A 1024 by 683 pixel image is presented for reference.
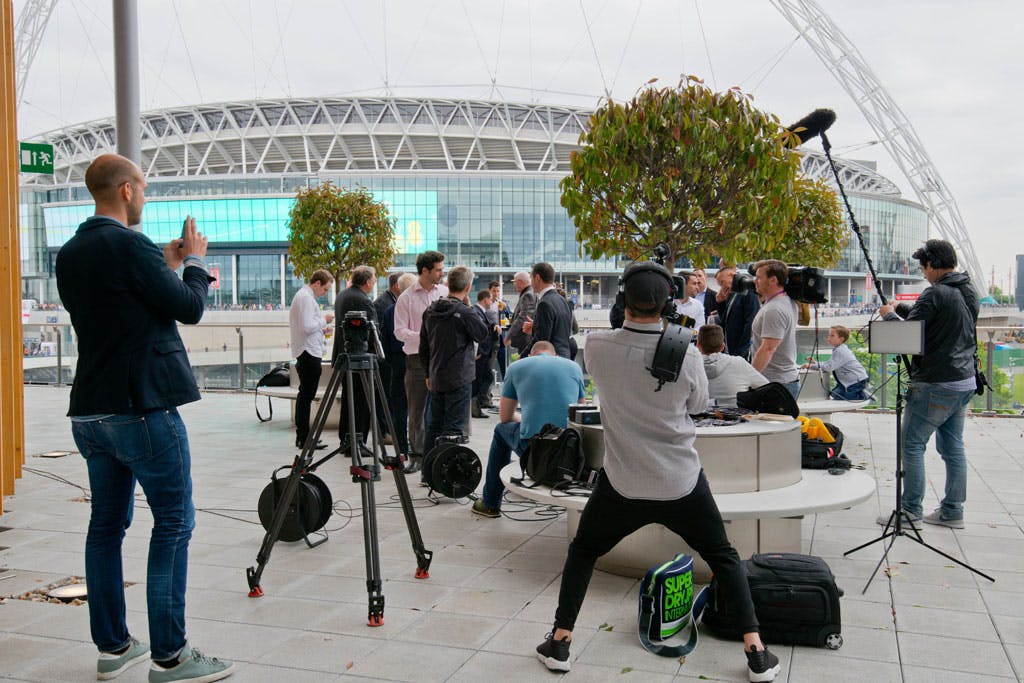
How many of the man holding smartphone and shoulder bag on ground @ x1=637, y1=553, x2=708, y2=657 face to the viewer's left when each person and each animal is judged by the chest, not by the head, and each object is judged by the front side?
0

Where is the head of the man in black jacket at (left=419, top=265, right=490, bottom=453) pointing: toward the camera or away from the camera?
away from the camera

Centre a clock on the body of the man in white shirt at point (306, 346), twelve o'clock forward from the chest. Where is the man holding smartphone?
The man holding smartphone is roughly at 3 o'clock from the man in white shirt.

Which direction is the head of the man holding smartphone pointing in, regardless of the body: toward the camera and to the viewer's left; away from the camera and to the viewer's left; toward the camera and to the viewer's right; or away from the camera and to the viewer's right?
away from the camera and to the viewer's right

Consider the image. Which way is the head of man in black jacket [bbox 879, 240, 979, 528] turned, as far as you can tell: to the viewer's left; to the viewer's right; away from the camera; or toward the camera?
to the viewer's left

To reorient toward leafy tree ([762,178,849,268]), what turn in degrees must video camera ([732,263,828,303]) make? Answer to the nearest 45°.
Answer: approximately 90° to its right

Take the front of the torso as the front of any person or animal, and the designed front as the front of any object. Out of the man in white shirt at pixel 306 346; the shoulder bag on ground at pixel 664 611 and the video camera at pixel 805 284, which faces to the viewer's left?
the video camera

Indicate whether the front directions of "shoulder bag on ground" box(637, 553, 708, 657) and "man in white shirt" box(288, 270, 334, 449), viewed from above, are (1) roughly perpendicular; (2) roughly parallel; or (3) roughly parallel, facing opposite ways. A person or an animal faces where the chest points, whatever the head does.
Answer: roughly perpendicular

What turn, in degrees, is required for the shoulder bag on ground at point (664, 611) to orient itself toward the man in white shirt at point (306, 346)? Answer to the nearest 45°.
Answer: approximately 180°

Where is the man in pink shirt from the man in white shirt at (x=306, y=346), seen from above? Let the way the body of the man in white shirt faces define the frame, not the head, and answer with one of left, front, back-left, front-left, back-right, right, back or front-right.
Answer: front-right

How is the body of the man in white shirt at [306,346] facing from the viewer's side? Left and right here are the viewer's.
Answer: facing to the right of the viewer

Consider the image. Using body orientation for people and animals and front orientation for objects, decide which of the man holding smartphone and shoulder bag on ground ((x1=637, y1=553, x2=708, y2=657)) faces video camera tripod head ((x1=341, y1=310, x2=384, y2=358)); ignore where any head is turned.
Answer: the man holding smartphone

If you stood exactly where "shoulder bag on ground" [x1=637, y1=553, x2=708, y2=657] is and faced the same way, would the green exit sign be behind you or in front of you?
behind

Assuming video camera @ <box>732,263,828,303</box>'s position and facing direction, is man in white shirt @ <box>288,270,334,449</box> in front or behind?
in front

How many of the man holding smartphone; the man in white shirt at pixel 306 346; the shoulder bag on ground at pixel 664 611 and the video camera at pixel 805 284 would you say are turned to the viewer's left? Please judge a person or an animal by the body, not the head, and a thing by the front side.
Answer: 1

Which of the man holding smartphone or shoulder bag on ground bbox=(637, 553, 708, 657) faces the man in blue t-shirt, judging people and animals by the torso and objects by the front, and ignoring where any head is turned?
the man holding smartphone

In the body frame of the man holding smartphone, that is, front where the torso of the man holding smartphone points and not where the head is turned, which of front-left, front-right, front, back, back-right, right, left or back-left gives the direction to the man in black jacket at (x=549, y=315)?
front

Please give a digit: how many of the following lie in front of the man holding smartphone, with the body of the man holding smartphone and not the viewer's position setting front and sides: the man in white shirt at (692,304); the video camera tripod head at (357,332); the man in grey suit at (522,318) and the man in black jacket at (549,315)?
4

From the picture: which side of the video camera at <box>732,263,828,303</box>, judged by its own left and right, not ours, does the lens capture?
left
